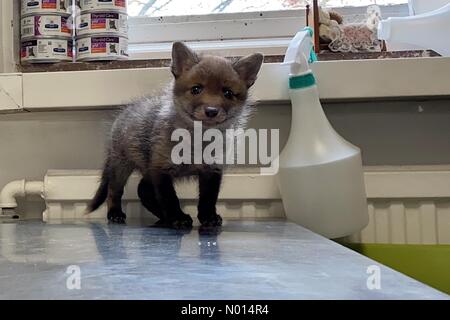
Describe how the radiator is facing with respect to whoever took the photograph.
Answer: facing the viewer

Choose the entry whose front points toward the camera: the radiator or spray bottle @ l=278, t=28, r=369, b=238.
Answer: the radiator

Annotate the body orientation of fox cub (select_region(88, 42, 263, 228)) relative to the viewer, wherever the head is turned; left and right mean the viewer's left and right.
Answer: facing the viewer and to the right of the viewer

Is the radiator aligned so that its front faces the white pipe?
no

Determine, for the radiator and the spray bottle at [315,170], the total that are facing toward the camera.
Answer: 1

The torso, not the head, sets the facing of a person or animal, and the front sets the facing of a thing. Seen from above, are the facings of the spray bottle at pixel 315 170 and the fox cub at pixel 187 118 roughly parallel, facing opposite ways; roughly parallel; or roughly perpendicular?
roughly perpendicular
